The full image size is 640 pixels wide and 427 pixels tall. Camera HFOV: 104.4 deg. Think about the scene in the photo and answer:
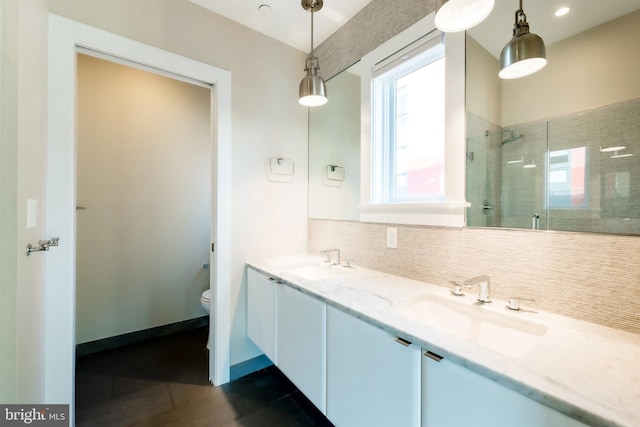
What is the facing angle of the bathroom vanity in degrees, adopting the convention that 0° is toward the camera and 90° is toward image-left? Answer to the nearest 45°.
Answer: approximately 45°
